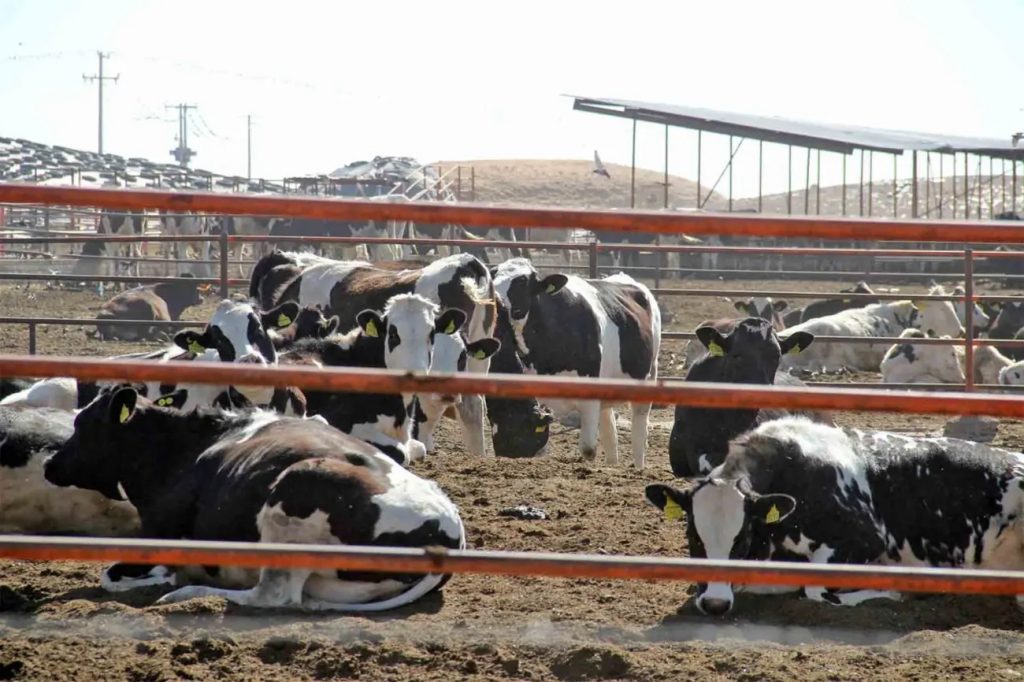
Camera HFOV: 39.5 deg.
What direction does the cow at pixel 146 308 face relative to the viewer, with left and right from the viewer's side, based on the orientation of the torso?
facing to the right of the viewer

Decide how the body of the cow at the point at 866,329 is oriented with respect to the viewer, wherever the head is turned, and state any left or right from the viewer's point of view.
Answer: facing to the right of the viewer

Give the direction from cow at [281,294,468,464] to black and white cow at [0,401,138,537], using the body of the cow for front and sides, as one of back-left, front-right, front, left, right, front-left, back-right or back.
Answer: right

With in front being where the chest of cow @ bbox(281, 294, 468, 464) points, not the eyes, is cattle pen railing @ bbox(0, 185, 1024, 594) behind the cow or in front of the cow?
in front

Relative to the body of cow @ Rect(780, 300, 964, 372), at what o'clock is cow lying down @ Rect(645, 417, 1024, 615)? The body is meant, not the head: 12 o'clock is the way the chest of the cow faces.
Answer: The cow lying down is roughly at 3 o'clock from the cow.

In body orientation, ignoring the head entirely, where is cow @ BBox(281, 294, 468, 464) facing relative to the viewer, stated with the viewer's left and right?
facing the viewer and to the right of the viewer

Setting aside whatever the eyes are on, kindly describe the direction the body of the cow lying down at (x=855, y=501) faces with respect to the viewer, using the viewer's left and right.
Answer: facing the viewer and to the left of the viewer

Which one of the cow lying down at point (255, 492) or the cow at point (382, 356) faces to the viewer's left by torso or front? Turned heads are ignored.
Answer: the cow lying down

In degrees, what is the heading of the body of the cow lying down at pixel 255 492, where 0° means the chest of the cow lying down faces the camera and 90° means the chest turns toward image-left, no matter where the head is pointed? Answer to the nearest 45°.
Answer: approximately 90°

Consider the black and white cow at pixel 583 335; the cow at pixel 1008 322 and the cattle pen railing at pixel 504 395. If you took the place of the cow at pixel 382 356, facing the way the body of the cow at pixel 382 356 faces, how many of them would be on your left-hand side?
2

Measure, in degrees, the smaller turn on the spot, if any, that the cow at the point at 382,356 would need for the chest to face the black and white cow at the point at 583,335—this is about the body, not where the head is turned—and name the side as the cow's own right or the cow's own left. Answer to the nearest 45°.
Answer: approximately 90° to the cow's own left

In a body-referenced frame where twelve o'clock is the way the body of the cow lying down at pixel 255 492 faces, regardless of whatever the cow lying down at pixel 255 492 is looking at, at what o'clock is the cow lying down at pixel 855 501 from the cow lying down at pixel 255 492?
the cow lying down at pixel 855 501 is roughly at 6 o'clock from the cow lying down at pixel 255 492.

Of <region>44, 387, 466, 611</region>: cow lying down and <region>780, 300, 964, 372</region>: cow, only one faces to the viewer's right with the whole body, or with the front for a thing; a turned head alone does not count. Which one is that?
the cow

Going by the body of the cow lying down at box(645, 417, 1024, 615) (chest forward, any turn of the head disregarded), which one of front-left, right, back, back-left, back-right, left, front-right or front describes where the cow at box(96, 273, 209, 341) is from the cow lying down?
right

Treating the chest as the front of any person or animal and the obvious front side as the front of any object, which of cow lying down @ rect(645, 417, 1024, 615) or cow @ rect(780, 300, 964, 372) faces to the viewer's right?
the cow

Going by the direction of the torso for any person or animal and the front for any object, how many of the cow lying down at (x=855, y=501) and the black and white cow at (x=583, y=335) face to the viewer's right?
0

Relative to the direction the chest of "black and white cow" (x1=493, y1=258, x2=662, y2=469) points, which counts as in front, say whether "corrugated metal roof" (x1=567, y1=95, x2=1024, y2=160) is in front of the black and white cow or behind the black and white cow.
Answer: behind
